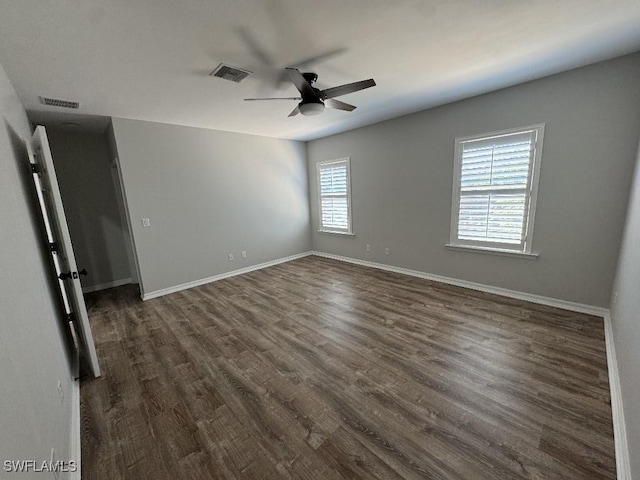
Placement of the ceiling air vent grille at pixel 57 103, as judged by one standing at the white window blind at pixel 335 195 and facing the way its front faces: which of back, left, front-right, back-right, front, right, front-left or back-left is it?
front

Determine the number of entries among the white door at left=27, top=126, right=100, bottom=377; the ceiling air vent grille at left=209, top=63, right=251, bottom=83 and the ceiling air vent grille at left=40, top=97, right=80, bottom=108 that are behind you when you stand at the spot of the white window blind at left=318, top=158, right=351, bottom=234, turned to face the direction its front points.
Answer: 0

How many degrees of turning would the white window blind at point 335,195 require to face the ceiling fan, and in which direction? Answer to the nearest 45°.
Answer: approximately 45° to its left

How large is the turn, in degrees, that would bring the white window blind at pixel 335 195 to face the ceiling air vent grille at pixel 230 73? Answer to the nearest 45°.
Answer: approximately 45° to its left

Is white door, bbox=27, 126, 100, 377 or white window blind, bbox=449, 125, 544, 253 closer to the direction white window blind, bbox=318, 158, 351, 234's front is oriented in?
the white door

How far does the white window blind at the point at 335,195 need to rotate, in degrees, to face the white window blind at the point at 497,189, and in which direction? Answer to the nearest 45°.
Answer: approximately 90° to its left

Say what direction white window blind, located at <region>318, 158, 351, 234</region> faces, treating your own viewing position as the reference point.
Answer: facing the viewer and to the left of the viewer

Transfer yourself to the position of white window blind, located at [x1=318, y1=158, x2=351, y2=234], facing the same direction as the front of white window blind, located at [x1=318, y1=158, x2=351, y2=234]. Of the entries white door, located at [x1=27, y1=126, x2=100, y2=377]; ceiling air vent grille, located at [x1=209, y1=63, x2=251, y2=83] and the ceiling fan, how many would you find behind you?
0

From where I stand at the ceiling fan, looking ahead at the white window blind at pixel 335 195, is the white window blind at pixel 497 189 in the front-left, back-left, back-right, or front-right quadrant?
front-right

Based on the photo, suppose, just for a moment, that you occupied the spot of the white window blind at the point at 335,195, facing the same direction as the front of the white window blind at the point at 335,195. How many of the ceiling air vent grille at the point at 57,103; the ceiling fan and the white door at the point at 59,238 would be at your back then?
0

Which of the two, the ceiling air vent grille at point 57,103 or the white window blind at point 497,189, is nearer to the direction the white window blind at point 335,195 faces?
the ceiling air vent grille

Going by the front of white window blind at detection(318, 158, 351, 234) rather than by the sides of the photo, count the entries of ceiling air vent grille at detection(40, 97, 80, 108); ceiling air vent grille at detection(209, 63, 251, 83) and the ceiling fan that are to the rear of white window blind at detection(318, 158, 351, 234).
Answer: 0

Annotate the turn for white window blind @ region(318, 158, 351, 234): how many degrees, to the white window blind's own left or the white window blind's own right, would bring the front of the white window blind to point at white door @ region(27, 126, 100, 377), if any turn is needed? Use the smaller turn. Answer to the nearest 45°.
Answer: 0° — it already faces it
